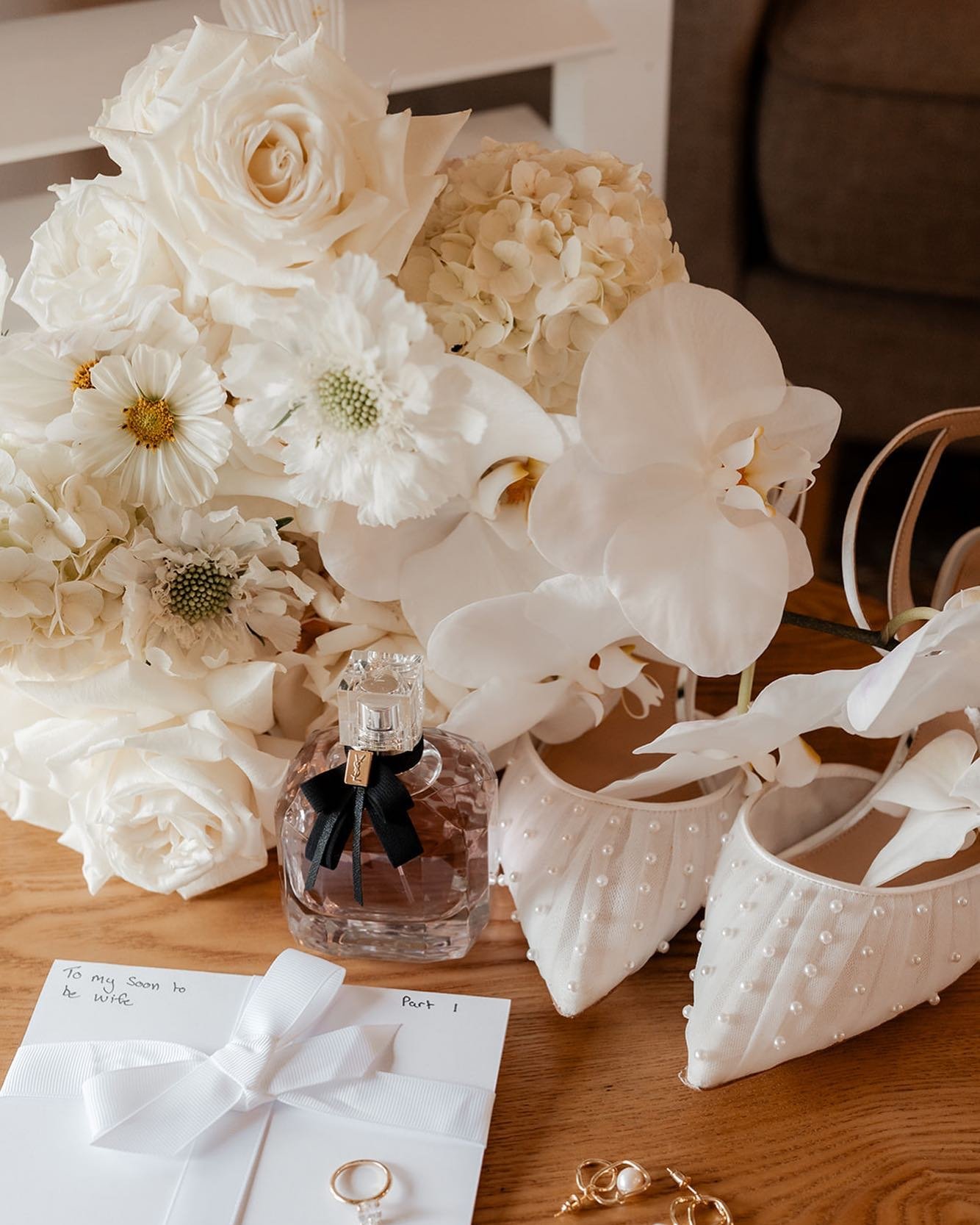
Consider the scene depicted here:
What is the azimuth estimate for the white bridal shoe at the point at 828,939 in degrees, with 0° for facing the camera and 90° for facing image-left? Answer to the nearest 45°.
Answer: approximately 45°

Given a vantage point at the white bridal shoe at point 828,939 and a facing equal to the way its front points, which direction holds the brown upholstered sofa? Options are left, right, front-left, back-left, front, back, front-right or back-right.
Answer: back-right
